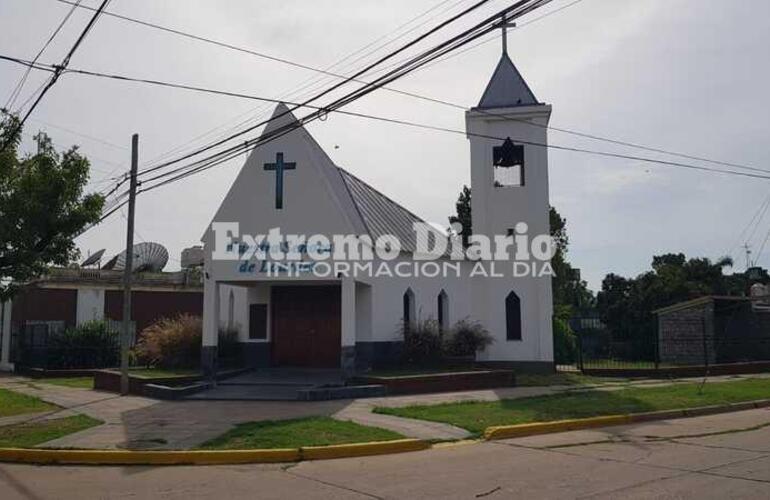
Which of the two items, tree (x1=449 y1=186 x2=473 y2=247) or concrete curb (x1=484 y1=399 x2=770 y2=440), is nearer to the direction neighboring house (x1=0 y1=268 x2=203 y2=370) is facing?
the concrete curb

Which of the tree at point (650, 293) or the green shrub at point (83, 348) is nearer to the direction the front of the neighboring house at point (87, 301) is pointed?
the green shrub

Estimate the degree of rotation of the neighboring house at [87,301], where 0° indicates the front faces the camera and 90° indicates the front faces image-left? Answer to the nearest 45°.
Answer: approximately 0°

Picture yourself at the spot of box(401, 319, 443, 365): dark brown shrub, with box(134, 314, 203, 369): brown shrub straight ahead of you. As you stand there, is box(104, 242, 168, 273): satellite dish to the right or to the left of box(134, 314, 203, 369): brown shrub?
right

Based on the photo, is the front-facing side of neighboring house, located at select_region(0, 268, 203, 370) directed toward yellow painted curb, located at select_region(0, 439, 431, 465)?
yes

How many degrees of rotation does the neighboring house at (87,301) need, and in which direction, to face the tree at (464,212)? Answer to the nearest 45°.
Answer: approximately 90° to its left

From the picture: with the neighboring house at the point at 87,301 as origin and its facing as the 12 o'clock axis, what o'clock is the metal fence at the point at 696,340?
The metal fence is roughly at 10 o'clock from the neighboring house.

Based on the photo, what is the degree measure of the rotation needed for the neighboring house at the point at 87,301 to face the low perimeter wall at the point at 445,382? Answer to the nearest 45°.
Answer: approximately 45° to its left

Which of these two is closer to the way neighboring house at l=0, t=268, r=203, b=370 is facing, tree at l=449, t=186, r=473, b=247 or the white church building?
the white church building

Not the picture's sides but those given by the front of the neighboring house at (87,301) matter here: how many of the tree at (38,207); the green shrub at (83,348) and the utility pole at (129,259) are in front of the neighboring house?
3
